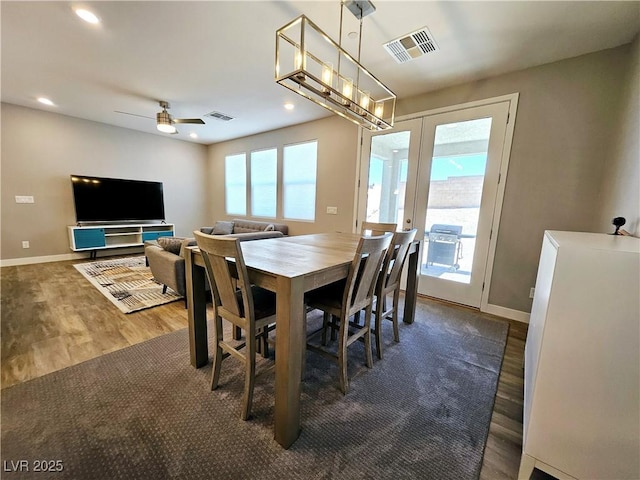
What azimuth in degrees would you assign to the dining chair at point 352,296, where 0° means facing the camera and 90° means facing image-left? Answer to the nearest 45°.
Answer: approximately 135°

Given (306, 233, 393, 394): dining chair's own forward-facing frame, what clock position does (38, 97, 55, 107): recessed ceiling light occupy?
The recessed ceiling light is roughly at 11 o'clock from the dining chair.

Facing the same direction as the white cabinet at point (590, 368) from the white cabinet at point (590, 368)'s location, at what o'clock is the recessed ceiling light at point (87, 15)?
The recessed ceiling light is roughly at 11 o'clock from the white cabinet.

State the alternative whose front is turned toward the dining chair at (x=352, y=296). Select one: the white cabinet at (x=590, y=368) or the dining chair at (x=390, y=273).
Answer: the white cabinet

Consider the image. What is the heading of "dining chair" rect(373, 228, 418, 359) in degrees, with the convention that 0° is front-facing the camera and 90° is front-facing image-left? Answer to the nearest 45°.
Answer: approximately 135°

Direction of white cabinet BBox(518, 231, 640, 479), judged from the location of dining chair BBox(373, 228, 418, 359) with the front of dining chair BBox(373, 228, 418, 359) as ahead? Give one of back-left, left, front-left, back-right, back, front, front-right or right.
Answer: back

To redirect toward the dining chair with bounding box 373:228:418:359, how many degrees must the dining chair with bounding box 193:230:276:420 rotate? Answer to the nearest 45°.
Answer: approximately 45° to its right

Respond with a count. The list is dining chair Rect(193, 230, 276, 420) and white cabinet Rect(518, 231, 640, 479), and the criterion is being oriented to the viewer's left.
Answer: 1

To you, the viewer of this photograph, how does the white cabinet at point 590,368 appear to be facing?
facing to the left of the viewer
